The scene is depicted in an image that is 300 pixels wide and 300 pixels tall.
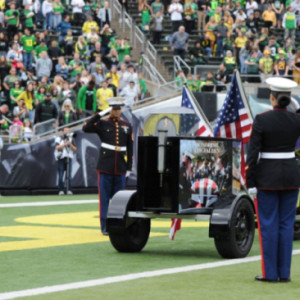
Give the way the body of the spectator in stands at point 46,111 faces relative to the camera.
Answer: toward the camera

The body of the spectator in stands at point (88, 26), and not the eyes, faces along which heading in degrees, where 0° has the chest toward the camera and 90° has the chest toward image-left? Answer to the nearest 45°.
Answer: approximately 0°

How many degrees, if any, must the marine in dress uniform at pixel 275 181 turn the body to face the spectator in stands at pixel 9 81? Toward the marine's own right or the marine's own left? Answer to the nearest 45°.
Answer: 0° — they already face them

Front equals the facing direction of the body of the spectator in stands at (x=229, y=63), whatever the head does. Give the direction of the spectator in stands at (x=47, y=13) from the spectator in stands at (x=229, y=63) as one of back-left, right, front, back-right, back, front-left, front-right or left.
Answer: right

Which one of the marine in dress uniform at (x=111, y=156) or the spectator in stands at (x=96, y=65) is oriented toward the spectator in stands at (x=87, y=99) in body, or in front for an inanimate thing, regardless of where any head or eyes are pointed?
the spectator in stands at (x=96, y=65)

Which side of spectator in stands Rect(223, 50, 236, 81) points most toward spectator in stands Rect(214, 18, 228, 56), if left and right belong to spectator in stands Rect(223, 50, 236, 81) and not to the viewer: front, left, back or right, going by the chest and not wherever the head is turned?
back

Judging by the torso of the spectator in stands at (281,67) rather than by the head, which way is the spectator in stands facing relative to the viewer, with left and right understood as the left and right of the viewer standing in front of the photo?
facing the viewer

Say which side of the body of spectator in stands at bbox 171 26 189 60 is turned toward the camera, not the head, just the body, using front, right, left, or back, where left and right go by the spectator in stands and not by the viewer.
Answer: front

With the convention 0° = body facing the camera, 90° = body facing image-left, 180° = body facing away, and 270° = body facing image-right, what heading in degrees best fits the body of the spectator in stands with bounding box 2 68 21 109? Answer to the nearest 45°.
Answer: approximately 315°

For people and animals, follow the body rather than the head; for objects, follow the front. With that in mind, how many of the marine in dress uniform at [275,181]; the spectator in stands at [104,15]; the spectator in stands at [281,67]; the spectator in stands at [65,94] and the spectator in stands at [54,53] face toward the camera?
4

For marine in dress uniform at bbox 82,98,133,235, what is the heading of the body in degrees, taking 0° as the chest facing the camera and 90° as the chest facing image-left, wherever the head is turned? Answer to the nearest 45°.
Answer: approximately 315°

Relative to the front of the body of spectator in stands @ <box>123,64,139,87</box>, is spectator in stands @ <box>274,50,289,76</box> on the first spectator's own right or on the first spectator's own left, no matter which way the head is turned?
on the first spectator's own left

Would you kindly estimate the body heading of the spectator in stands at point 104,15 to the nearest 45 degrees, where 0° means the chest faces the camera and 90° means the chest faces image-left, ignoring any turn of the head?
approximately 0°

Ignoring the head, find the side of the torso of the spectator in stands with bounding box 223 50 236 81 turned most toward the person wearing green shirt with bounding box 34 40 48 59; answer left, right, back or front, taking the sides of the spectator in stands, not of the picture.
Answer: right
